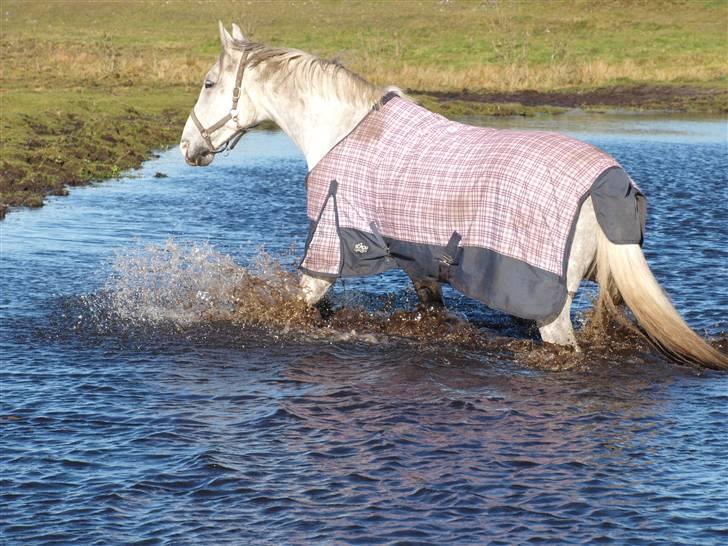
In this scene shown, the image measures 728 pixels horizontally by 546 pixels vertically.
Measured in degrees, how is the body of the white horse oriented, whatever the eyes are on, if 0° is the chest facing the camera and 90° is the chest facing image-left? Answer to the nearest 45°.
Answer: approximately 90°
